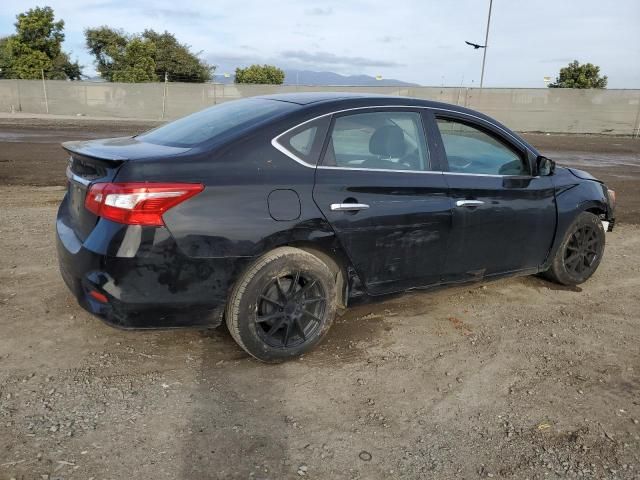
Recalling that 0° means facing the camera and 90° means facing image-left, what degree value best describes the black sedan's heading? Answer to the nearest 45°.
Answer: approximately 225°

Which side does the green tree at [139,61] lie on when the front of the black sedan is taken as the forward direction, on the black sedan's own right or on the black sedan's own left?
on the black sedan's own left

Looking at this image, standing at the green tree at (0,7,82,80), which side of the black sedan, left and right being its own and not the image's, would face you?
left

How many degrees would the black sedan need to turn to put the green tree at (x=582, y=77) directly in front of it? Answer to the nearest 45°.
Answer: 0° — it already faces it
